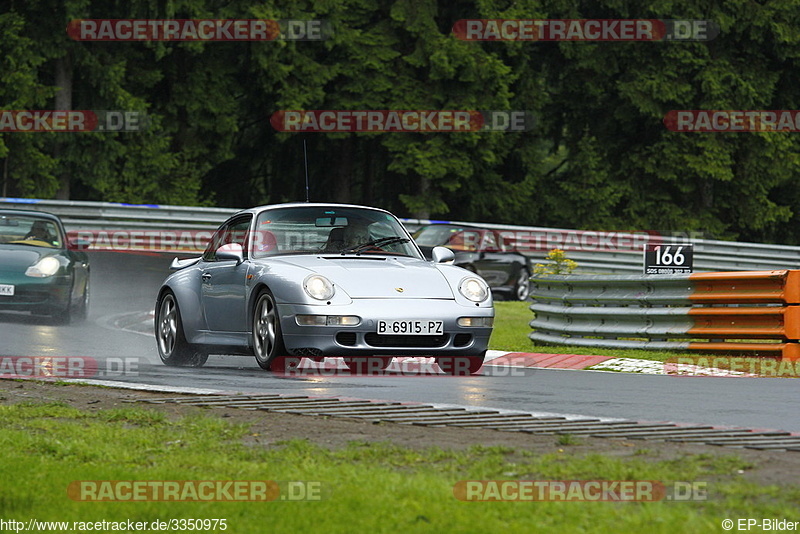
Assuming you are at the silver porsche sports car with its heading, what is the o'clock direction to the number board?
The number board is roughly at 9 o'clock from the silver porsche sports car.

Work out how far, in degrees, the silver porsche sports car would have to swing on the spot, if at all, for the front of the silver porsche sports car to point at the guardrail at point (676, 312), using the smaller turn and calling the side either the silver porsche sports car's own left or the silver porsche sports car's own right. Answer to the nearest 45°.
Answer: approximately 90° to the silver porsche sports car's own left

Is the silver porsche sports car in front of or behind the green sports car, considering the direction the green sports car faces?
in front

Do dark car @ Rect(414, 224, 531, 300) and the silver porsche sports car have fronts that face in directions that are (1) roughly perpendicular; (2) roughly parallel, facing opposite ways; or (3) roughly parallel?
roughly perpendicular

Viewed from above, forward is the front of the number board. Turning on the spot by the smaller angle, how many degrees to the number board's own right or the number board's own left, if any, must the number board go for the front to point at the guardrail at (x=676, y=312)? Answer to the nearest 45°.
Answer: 0° — it already faces it

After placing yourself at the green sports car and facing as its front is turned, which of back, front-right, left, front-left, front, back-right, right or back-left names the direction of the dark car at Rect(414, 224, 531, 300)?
back-left

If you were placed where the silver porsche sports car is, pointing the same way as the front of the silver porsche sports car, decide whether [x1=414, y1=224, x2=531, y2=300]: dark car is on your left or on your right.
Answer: on your left

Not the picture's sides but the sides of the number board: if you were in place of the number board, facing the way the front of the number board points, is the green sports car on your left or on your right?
on your right

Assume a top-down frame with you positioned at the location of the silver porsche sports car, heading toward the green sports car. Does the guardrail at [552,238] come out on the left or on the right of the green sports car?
right

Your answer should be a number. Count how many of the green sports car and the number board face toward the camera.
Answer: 2

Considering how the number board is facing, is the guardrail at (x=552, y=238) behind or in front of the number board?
behind

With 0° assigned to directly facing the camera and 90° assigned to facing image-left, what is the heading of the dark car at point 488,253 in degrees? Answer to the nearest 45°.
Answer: approximately 45°

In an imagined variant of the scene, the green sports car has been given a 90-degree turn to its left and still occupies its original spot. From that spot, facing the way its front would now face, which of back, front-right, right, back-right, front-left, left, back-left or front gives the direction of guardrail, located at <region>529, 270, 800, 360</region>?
front-right
